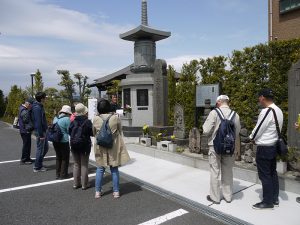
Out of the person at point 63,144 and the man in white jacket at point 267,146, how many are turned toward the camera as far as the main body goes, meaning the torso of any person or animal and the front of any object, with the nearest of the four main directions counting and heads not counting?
0

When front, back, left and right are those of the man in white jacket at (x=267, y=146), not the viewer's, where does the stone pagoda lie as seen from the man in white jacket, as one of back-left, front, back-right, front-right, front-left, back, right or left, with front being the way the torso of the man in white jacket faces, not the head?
front-right

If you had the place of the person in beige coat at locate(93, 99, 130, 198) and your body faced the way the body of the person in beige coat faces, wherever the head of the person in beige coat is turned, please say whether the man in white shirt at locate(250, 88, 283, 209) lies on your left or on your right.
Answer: on your right

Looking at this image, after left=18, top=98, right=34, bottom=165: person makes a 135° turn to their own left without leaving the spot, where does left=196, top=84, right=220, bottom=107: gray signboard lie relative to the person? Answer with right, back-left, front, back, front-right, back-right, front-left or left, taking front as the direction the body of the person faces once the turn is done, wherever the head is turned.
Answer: back-right

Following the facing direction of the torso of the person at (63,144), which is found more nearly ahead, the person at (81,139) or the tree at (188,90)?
the tree

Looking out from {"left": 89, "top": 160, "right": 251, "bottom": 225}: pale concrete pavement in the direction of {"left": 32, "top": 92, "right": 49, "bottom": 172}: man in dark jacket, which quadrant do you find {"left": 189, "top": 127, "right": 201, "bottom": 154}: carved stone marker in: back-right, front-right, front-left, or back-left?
front-right

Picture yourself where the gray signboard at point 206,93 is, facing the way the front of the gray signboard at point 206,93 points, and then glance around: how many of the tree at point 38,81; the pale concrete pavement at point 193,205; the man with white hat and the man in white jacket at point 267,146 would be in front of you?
3

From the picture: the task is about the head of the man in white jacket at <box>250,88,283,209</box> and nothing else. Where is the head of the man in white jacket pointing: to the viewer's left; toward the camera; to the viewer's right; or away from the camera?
to the viewer's left

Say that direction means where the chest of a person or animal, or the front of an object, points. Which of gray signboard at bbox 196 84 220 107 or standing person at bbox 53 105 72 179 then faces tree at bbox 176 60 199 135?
the standing person

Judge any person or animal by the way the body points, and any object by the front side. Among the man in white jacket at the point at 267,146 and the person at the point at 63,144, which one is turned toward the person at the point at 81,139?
the man in white jacket

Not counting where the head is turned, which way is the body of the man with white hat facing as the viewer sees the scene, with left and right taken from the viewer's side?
facing away from the viewer and to the left of the viewer

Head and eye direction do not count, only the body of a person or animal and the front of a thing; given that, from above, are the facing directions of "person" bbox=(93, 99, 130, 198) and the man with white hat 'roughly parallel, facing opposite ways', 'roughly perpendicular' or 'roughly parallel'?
roughly parallel

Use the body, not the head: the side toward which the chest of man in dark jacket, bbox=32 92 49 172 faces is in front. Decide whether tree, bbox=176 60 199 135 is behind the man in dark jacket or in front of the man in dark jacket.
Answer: in front

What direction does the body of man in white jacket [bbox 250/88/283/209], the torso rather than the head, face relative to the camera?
to the viewer's left
